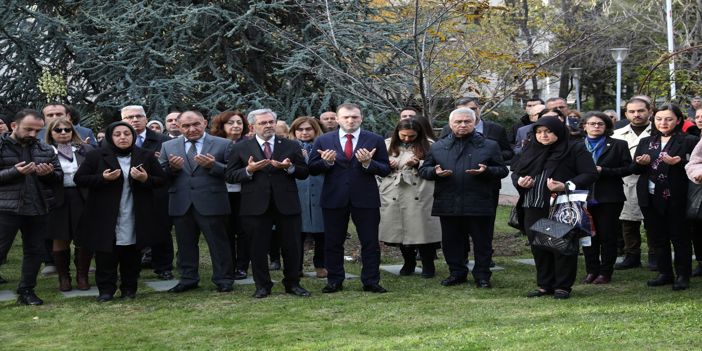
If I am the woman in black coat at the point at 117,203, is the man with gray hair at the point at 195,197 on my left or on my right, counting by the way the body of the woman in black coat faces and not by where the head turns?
on my left

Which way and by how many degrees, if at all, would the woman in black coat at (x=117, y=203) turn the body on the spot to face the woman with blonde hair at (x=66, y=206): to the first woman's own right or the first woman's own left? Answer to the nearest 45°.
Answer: approximately 135° to the first woman's own right

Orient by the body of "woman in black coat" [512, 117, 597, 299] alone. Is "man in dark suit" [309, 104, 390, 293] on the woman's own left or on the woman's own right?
on the woman's own right

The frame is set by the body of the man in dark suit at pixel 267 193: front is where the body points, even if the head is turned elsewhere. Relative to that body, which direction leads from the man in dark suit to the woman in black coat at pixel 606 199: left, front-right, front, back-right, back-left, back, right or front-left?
left

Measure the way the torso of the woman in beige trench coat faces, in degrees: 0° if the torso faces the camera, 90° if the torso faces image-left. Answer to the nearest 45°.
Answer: approximately 0°

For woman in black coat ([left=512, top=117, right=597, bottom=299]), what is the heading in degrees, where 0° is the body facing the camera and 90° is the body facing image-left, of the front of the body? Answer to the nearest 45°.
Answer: approximately 45°

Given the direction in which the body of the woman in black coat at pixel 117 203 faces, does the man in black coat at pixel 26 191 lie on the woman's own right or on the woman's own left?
on the woman's own right

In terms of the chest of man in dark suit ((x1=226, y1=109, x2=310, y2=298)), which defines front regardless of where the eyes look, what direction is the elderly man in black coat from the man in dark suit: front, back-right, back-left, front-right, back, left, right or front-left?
left

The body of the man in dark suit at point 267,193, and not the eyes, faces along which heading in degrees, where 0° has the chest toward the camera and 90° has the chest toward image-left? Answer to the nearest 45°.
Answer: approximately 0°

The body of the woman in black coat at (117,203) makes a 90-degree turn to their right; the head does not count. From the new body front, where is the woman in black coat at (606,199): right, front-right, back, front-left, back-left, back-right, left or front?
back
